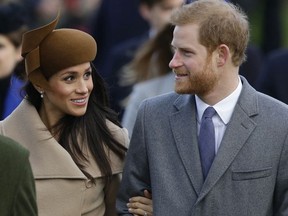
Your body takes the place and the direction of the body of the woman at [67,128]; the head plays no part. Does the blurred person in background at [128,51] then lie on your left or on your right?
on your left

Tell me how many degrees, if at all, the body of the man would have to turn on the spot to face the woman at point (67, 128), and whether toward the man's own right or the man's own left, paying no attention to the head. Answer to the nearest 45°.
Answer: approximately 45° to the man's own right

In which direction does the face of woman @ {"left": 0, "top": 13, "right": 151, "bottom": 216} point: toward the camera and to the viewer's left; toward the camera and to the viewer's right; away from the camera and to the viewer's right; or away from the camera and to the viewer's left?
toward the camera and to the viewer's right

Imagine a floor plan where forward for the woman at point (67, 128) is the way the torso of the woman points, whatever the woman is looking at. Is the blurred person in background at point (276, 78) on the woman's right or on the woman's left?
on the woman's left

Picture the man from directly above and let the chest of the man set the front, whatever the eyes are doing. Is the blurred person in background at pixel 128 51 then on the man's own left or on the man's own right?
on the man's own right
